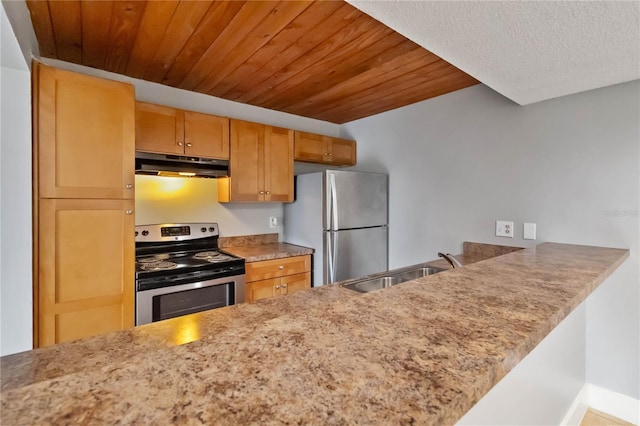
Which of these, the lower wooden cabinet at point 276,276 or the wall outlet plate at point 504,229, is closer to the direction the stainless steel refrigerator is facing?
the wall outlet plate

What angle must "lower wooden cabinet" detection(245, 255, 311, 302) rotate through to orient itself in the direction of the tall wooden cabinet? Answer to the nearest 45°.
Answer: approximately 90° to its right

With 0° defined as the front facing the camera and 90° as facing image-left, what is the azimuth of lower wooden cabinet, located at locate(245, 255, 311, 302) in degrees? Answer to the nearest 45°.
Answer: approximately 315°

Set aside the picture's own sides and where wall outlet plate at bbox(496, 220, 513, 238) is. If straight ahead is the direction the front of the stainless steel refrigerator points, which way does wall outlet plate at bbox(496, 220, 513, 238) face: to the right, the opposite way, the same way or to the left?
to the right

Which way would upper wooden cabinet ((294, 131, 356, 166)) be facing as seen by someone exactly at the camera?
facing the viewer and to the right of the viewer

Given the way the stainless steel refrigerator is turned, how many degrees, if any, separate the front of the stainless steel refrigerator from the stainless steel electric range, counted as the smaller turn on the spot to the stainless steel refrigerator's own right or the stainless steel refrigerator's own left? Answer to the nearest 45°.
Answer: approximately 90° to the stainless steel refrigerator's own right

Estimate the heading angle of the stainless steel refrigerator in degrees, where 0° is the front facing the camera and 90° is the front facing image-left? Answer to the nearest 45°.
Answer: approximately 315°

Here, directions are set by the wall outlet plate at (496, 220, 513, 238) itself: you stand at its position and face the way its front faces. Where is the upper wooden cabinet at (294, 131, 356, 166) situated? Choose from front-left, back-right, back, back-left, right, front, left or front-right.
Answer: right

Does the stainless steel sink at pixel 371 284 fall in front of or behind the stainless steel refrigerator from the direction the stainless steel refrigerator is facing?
in front
